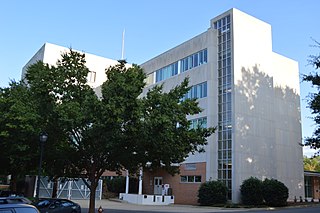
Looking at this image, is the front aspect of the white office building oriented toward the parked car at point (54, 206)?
yes

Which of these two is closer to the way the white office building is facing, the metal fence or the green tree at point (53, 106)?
the green tree

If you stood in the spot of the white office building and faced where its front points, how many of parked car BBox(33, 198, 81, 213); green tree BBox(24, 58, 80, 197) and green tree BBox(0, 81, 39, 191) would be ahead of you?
3

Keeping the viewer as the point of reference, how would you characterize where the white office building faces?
facing the viewer and to the left of the viewer

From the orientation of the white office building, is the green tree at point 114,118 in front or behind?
in front

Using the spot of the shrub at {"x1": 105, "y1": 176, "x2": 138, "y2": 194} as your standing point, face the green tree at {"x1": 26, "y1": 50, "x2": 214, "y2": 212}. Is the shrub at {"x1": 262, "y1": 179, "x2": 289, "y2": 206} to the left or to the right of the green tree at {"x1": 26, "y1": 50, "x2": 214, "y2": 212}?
left

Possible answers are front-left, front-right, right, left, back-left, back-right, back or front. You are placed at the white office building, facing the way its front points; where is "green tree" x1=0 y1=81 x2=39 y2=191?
front

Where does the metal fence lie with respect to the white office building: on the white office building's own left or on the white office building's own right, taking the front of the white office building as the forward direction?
on the white office building's own right

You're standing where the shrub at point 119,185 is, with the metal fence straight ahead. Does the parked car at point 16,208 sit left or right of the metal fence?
left
